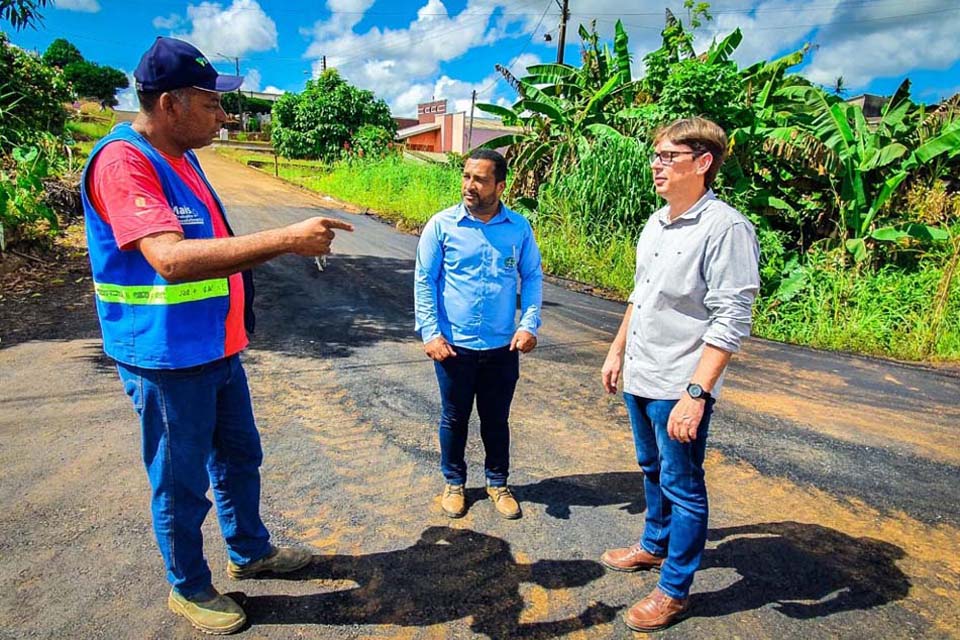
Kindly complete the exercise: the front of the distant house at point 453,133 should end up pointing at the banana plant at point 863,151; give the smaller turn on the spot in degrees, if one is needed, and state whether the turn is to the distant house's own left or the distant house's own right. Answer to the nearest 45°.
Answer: approximately 45° to the distant house's own left

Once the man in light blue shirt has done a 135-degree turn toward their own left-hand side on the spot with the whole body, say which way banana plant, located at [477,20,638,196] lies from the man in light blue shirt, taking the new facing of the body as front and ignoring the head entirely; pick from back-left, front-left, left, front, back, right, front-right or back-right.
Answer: front-left

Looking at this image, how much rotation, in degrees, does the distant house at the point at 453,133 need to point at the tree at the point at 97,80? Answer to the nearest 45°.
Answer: approximately 45° to its right

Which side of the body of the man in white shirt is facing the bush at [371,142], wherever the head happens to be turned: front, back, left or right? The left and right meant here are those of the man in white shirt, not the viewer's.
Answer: right

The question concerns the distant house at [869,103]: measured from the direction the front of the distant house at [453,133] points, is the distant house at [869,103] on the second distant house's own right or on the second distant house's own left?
on the second distant house's own left

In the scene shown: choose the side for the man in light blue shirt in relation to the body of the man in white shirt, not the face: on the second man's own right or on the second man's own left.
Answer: on the second man's own right

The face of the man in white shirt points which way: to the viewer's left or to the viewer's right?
to the viewer's left

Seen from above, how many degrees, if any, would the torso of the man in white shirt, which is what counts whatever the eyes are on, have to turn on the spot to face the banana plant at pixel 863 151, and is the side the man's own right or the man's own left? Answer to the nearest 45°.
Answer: approximately 135° to the man's own right

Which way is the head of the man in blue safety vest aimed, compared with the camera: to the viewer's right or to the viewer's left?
to the viewer's right

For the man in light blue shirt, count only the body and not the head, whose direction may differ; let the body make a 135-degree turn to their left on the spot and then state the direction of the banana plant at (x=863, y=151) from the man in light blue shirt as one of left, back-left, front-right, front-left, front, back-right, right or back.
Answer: front
